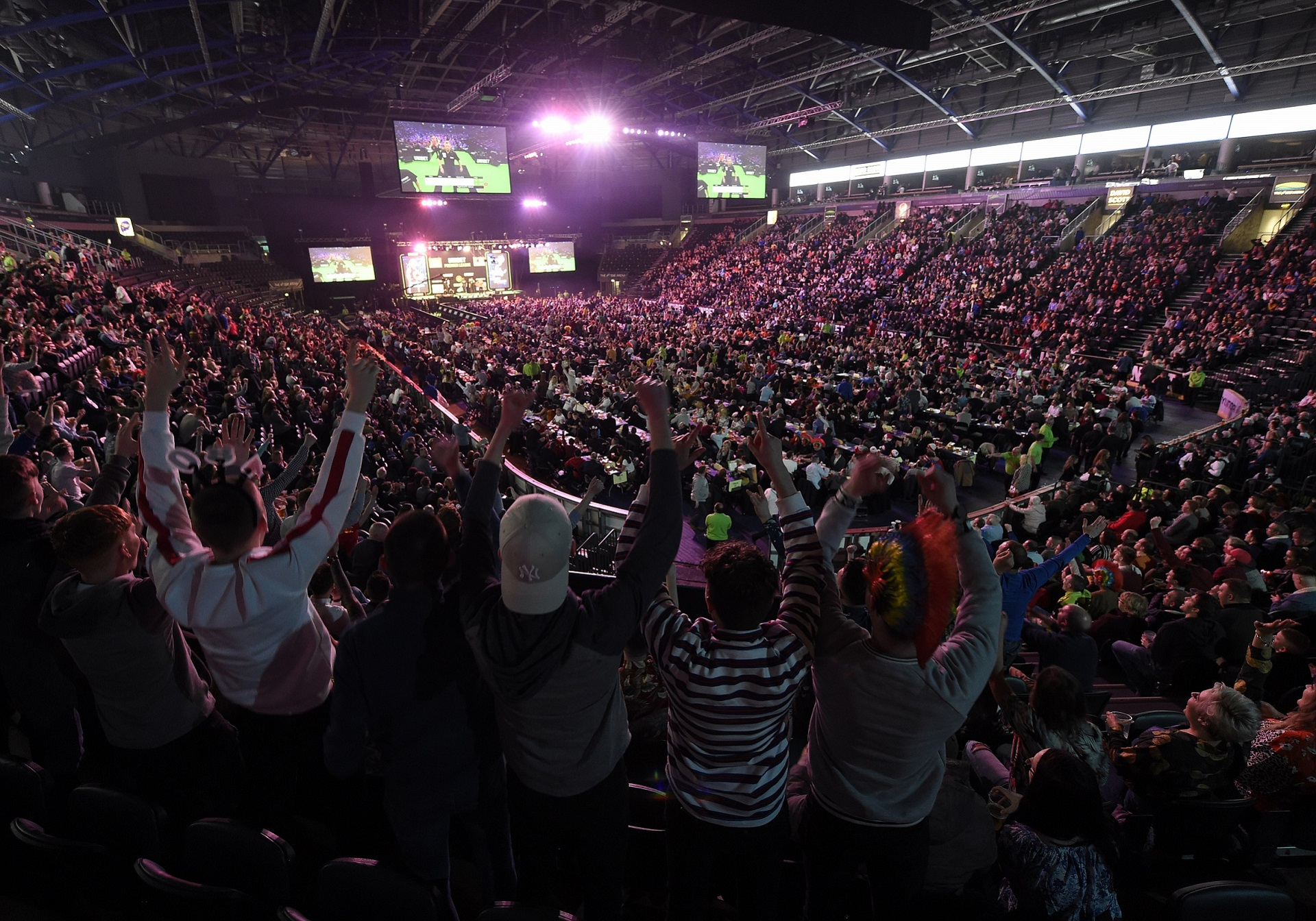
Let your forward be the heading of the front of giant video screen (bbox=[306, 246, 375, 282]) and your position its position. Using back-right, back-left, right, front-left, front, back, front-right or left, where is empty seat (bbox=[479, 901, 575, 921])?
front

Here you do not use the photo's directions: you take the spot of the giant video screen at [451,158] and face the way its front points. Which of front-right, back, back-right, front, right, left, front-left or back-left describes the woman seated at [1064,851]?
front

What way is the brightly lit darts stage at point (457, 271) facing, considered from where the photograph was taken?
facing the viewer

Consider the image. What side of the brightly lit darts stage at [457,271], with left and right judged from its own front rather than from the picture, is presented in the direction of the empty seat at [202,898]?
front

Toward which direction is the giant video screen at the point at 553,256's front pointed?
toward the camera

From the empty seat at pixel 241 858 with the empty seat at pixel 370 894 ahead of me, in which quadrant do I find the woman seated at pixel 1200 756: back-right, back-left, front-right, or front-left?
front-left

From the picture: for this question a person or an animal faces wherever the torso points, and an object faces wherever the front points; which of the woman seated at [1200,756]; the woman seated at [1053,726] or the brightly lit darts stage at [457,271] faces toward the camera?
the brightly lit darts stage

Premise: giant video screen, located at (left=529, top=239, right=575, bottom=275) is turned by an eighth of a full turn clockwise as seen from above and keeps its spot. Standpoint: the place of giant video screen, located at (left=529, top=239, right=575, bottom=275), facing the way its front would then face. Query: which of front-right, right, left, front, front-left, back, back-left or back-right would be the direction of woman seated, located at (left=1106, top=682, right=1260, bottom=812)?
front-left

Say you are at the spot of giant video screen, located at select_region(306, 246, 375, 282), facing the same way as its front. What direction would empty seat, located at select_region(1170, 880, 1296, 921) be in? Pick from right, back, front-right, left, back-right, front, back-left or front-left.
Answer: front

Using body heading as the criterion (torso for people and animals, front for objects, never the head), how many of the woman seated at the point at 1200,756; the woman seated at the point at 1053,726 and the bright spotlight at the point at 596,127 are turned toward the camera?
1

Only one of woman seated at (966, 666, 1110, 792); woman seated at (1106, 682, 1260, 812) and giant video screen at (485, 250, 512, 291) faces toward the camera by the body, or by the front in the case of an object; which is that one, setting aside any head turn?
the giant video screen

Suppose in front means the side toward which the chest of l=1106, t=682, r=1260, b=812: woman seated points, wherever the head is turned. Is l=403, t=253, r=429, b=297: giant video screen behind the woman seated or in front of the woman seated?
in front

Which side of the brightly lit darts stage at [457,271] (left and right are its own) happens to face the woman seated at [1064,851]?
front

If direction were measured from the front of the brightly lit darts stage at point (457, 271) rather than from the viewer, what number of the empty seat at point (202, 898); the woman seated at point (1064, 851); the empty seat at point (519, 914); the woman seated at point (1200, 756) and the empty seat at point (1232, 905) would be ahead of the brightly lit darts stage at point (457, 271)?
5

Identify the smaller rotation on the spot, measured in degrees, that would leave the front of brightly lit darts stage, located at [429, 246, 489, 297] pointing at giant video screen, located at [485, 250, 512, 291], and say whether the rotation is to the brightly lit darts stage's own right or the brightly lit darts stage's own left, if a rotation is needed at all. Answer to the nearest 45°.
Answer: approximately 90° to the brightly lit darts stage's own left

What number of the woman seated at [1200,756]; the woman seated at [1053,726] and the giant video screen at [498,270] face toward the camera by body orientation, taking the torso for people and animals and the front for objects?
1
